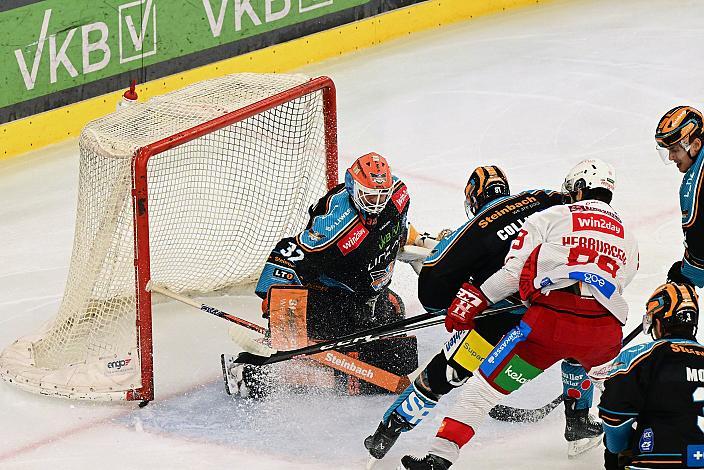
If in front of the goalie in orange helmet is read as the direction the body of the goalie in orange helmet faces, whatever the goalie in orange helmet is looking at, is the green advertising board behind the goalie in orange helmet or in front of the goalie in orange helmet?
behind

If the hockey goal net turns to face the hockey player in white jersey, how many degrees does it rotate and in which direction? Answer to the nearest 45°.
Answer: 0° — it already faces them

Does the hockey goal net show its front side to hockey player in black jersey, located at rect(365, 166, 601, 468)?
yes

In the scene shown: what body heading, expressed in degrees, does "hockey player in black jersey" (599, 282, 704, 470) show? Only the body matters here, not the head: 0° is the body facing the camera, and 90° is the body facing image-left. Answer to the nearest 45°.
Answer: approximately 135°

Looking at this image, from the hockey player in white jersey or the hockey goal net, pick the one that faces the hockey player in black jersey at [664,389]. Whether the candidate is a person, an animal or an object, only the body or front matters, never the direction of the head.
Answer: the hockey goal net

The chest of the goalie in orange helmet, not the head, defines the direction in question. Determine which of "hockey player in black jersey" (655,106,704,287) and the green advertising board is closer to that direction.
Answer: the hockey player in black jersey

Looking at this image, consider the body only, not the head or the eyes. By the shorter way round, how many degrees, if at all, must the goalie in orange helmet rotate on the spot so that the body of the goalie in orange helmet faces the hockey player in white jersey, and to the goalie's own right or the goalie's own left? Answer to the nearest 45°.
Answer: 0° — they already face them

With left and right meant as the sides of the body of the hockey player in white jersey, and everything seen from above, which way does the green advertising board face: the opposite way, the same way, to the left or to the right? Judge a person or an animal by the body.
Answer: the opposite way

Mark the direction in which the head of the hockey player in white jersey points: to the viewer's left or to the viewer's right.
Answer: to the viewer's left

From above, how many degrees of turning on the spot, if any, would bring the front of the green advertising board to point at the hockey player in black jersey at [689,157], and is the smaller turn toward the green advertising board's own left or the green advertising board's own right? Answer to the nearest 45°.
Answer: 0° — it already faces them

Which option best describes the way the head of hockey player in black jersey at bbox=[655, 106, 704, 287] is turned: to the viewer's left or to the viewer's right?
to the viewer's left

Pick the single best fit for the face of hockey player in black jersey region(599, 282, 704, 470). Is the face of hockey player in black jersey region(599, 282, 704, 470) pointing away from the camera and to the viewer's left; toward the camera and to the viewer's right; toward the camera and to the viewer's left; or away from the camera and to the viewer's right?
away from the camera and to the viewer's left
